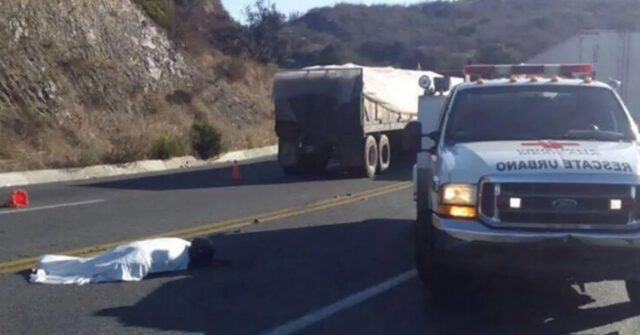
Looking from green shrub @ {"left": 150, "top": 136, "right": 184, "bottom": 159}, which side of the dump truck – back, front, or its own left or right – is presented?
left

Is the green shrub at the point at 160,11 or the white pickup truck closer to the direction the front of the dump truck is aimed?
the green shrub

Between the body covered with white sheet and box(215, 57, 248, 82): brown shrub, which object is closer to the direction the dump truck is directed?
the brown shrub

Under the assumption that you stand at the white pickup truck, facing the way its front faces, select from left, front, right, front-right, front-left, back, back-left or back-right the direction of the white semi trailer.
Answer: back

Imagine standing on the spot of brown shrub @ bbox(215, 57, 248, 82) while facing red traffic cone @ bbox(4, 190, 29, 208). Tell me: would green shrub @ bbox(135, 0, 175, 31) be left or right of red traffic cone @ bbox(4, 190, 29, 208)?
right

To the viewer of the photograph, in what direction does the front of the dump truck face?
facing away from the viewer and to the right of the viewer

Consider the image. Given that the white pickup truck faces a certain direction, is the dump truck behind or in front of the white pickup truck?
behind

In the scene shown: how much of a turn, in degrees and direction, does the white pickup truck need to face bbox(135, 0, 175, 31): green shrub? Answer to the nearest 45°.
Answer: approximately 135° to its right

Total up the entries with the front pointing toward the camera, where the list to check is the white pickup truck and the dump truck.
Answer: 1
